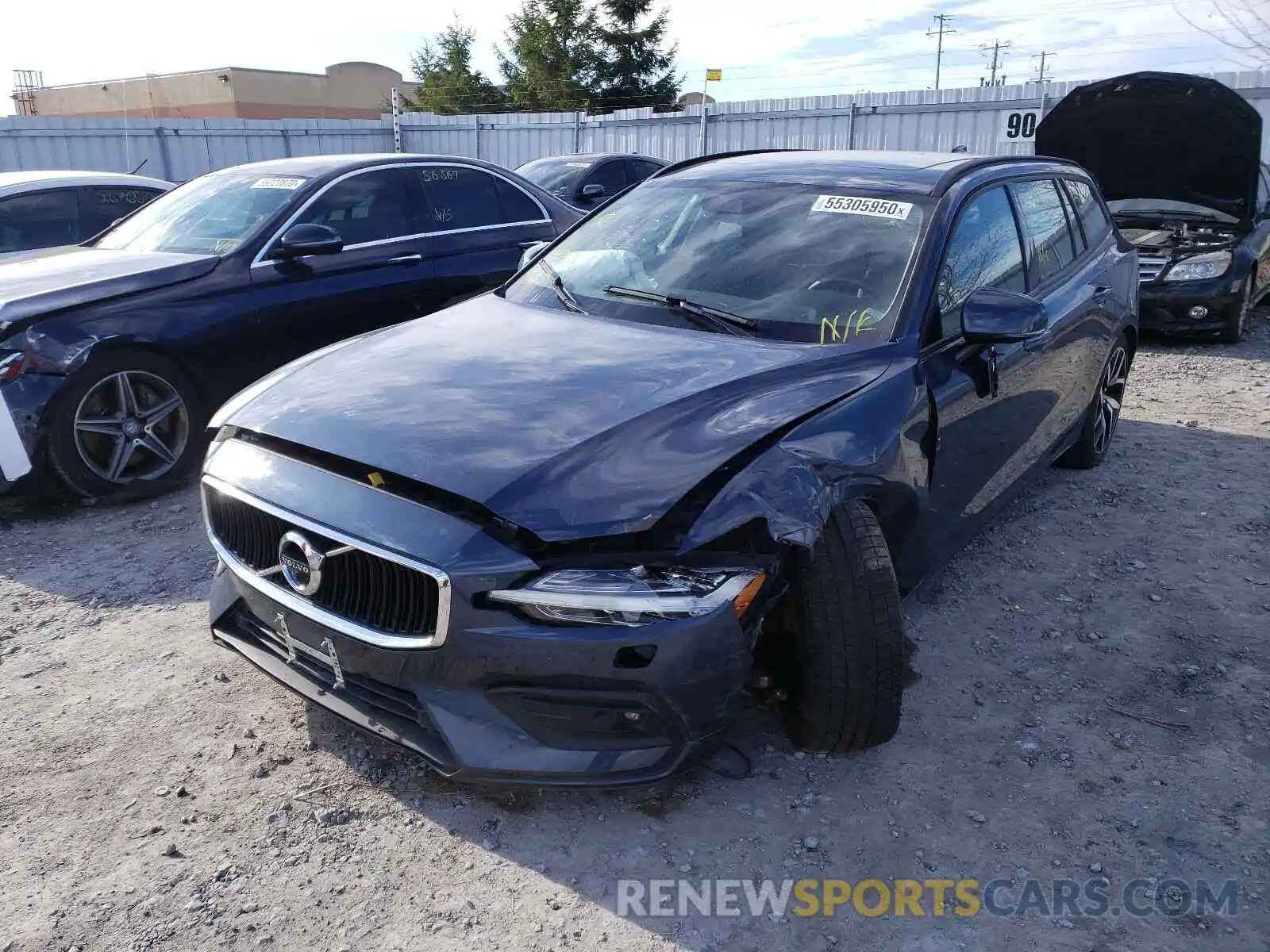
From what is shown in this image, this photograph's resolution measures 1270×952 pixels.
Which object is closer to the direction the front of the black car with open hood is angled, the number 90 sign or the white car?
the white car

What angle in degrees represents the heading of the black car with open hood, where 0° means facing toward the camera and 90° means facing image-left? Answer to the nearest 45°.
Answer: approximately 45°

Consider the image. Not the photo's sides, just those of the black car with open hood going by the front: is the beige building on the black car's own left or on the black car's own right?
on the black car's own right

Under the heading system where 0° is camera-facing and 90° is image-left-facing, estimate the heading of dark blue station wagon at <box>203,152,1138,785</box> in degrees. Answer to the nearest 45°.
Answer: approximately 45°

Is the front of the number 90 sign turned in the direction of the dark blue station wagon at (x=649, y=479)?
yes

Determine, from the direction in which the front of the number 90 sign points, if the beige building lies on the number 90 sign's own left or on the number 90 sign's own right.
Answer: on the number 90 sign's own right

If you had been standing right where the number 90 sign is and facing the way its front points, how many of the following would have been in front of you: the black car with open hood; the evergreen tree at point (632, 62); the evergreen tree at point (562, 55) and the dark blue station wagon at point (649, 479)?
2

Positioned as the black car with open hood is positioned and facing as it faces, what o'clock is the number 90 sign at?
The number 90 sign is roughly at 4 o'clock from the black car with open hood.

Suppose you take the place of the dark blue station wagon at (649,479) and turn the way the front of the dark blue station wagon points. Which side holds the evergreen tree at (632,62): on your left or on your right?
on your right

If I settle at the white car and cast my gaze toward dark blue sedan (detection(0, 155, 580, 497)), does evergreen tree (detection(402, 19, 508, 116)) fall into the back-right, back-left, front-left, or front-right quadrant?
back-left

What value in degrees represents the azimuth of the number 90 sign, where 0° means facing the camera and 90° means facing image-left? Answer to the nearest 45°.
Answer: approximately 0°

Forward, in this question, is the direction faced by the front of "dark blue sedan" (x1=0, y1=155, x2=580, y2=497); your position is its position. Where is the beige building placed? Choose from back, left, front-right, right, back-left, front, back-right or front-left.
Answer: back-right

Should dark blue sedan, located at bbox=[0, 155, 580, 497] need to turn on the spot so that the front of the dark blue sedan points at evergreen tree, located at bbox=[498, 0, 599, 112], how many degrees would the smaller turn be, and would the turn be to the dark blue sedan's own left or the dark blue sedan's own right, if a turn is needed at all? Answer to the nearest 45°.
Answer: approximately 135° to the dark blue sedan's own right
